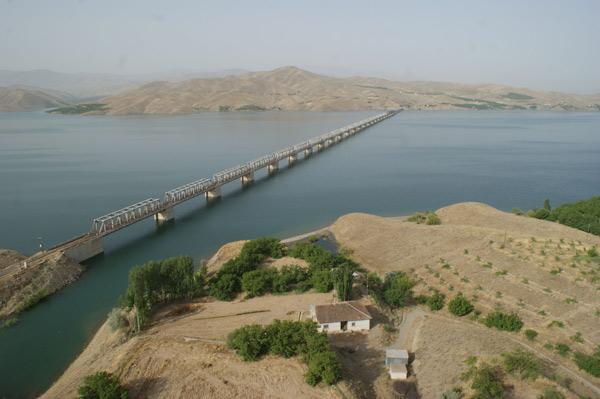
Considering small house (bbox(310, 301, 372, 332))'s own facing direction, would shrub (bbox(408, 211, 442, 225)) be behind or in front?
behind

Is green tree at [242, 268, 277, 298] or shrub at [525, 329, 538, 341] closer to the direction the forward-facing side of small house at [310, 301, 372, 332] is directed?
the shrub

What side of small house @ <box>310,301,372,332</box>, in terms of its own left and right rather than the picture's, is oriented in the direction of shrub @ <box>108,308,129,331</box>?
right

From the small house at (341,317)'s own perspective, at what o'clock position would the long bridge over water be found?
The long bridge over water is roughly at 4 o'clock from the small house.

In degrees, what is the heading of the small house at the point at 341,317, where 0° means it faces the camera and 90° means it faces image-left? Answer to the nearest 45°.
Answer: approximately 0°

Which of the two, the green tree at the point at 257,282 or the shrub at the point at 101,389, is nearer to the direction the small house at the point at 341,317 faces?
the shrub

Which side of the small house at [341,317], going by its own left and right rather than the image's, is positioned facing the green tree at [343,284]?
back

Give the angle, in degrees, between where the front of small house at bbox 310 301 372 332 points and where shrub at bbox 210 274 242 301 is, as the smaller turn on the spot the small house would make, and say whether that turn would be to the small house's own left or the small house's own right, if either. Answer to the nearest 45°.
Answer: approximately 135° to the small house's own right

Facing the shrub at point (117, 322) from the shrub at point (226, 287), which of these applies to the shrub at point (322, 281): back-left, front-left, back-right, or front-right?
back-left

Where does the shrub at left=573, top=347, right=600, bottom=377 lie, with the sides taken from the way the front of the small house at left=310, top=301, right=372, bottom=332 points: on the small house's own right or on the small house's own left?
on the small house's own left

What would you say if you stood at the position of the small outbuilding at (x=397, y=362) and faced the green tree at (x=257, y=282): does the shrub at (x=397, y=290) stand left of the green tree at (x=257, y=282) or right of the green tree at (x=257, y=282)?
right

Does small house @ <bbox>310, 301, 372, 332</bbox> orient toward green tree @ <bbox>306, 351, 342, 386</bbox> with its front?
yes

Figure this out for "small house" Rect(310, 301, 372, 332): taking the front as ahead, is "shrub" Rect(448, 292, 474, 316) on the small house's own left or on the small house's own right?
on the small house's own left
